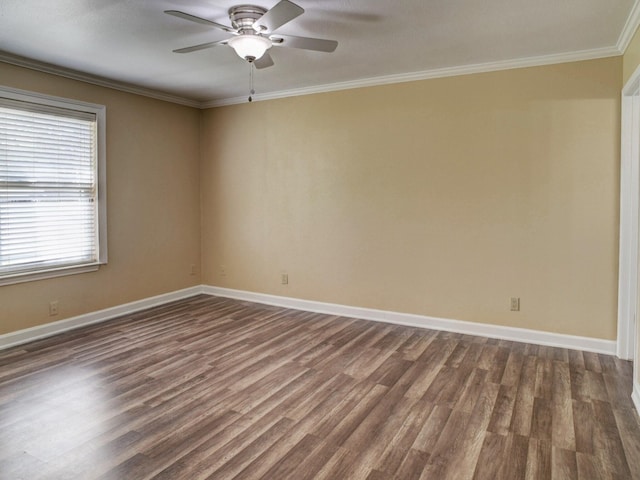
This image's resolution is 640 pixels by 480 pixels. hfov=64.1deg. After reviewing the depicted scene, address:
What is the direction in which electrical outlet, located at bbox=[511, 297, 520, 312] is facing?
toward the camera

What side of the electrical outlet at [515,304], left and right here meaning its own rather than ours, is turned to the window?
right

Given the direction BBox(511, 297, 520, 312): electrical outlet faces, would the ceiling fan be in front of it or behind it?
in front
